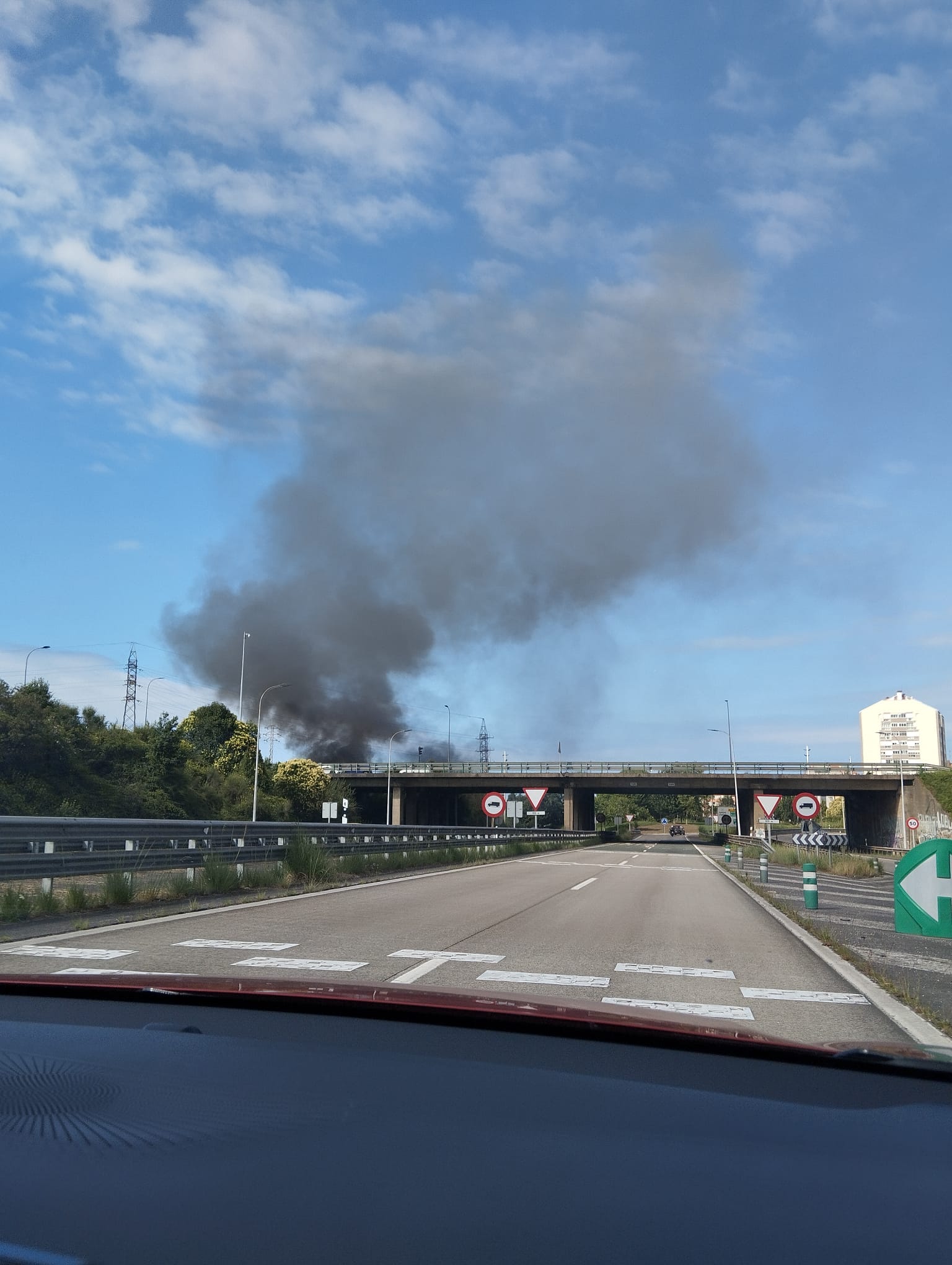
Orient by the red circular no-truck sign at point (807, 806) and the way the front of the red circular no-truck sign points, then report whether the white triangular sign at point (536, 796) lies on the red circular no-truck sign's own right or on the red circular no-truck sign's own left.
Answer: on the red circular no-truck sign's own right

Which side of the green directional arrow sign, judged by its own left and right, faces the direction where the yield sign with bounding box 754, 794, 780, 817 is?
back

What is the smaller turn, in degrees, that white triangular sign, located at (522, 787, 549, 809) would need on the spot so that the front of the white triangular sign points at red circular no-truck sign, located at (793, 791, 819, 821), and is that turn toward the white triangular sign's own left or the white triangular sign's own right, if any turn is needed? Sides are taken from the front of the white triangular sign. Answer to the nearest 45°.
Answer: approximately 45° to the white triangular sign's own left

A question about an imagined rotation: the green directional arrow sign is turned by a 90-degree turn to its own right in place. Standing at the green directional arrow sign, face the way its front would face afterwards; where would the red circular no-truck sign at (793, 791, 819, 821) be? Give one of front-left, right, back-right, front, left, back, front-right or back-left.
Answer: right

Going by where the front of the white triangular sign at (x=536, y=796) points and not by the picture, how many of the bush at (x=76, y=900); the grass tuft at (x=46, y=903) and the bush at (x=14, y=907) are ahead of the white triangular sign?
3

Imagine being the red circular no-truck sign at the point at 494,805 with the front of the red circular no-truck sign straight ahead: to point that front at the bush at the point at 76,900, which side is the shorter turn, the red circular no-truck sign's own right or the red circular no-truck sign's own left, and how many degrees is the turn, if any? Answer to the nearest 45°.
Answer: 0° — it already faces it

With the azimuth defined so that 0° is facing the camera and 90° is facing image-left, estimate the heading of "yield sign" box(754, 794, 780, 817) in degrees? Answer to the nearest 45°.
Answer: approximately 0°

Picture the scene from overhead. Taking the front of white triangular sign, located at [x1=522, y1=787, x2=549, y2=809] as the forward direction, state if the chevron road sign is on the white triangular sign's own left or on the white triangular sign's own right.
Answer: on the white triangular sign's own left

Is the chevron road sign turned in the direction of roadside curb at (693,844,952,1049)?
yes

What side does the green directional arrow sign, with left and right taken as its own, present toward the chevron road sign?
back

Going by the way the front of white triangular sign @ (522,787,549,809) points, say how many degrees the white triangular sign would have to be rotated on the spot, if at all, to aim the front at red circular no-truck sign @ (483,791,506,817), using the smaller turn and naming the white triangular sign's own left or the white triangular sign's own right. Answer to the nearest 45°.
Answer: approximately 45° to the white triangular sign's own right
